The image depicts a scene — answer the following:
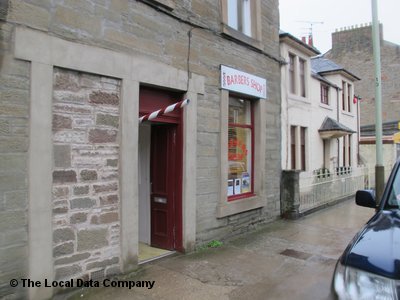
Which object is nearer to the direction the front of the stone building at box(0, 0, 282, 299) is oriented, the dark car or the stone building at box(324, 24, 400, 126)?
the dark car

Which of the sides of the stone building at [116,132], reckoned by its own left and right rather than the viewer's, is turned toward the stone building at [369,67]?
left

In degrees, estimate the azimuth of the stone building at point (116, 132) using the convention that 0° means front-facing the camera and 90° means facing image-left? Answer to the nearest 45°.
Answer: approximately 315°

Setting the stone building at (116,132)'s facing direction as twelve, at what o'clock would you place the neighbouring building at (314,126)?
The neighbouring building is roughly at 9 o'clock from the stone building.

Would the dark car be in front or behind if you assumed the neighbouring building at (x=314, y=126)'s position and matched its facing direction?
in front

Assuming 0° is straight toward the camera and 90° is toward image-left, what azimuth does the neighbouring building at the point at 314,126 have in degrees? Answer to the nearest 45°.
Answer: approximately 315°

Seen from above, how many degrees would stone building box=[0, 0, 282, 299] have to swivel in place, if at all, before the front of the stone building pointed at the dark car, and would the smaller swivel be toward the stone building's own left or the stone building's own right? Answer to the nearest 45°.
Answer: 0° — it already faces it

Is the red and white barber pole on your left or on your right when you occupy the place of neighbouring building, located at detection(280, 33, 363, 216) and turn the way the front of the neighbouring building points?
on your right

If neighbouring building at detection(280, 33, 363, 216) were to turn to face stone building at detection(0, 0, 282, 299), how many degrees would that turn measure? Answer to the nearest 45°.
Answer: approximately 45° to its right

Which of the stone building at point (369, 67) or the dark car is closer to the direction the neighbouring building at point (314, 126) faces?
the dark car
